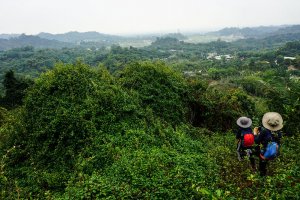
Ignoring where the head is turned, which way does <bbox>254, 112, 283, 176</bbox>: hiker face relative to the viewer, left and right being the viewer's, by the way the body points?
facing away from the viewer and to the left of the viewer

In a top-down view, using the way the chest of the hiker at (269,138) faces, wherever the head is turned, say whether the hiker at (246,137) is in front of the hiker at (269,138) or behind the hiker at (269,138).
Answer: in front

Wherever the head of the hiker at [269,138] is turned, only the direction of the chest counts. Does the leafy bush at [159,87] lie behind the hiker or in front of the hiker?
in front
